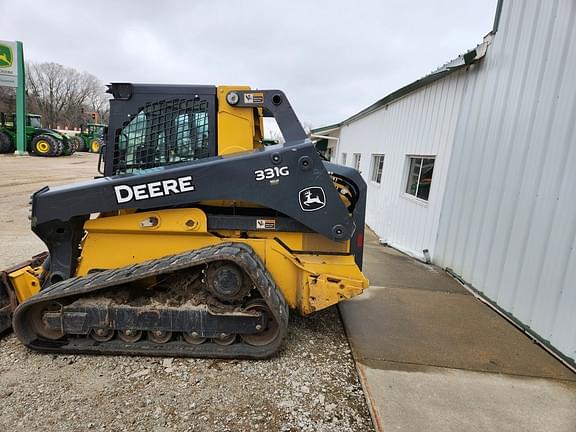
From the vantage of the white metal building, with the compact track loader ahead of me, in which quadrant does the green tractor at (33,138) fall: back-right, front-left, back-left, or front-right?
front-right

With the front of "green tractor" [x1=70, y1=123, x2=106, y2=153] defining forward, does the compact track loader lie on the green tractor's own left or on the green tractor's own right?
on the green tractor's own left

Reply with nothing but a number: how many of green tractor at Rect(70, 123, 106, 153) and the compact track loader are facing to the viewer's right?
0

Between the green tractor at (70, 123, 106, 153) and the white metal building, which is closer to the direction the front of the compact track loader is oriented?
the green tractor

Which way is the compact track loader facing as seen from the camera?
to the viewer's left

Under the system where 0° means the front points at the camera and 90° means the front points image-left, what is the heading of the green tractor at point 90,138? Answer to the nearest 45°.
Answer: approximately 45°

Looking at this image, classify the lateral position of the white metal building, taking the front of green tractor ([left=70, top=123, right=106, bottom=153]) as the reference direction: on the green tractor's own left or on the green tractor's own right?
on the green tractor's own left

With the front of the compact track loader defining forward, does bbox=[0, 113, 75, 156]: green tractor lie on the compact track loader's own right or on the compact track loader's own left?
on the compact track loader's own right

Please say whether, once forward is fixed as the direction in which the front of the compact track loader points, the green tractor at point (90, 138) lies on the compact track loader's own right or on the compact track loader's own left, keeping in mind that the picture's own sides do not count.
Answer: on the compact track loader's own right
